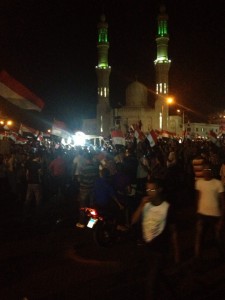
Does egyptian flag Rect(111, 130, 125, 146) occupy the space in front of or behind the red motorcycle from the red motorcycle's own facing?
in front

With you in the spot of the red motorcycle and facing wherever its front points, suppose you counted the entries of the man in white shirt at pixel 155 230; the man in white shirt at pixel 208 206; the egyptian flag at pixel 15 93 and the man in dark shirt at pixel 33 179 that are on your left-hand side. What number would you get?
2

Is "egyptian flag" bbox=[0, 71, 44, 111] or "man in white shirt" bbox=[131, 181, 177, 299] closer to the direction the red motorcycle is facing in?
the egyptian flag

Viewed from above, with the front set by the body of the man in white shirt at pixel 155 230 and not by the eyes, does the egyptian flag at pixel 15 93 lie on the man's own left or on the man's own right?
on the man's own right

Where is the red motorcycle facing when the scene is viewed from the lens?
facing away from the viewer and to the right of the viewer

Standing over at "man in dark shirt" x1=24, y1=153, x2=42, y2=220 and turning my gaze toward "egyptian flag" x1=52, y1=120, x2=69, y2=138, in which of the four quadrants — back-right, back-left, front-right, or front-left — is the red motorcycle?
back-right

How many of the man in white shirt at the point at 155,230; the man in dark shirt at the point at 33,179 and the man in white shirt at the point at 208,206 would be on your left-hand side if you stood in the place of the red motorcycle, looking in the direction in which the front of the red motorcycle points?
1
